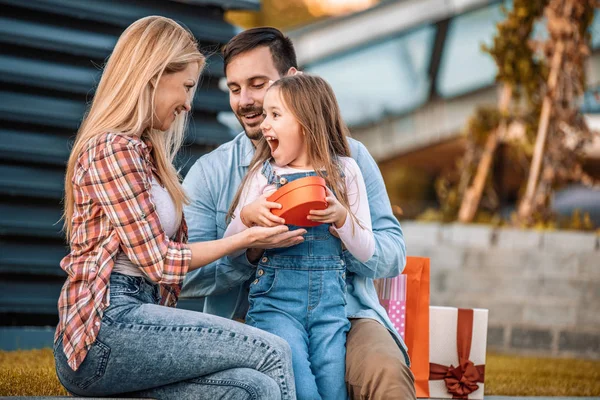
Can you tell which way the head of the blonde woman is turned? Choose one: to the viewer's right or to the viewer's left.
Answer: to the viewer's right

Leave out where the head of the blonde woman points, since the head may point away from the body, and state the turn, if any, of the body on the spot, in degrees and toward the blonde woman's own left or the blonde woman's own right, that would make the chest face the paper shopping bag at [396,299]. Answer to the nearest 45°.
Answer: approximately 45° to the blonde woman's own left

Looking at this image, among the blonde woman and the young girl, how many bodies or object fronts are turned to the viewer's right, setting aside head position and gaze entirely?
1

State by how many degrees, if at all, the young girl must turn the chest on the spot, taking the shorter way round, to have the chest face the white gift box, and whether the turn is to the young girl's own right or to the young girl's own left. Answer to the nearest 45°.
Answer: approximately 135° to the young girl's own left

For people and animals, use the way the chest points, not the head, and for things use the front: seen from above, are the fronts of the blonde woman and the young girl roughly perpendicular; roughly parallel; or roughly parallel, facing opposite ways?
roughly perpendicular

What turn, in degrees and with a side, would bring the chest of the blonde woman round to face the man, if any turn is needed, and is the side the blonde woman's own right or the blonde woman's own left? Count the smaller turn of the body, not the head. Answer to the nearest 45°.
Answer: approximately 45° to the blonde woman's own left

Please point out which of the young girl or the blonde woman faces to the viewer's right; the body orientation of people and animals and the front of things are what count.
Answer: the blonde woman

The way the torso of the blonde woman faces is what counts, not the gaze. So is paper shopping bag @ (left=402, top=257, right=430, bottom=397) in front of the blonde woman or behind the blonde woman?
in front

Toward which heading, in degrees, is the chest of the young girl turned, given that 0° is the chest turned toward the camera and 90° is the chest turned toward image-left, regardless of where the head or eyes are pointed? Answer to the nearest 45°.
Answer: approximately 0°

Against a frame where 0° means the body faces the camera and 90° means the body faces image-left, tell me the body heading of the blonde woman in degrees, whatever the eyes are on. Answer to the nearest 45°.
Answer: approximately 270°
